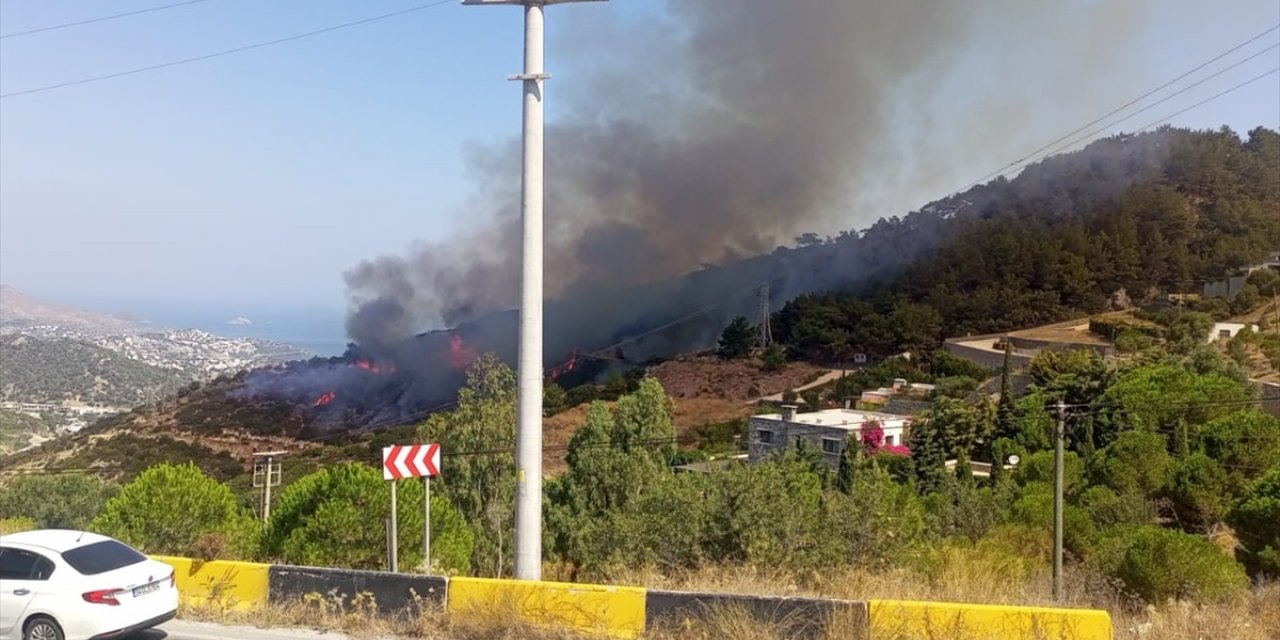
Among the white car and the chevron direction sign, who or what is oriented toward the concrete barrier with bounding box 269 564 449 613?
the chevron direction sign

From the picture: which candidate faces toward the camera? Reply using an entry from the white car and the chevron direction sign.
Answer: the chevron direction sign

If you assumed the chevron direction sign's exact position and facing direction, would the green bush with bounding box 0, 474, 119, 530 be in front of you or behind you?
behind

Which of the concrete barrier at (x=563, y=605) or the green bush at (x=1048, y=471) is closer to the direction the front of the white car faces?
the green bush

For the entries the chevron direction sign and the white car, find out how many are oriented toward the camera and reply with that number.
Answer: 1

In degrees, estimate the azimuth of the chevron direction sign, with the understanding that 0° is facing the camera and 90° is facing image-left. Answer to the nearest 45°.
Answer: approximately 0°

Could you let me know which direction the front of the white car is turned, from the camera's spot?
facing away from the viewer and to the left of the viewer

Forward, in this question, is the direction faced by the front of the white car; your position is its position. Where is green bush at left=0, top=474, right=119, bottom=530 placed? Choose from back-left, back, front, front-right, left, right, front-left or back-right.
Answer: front-right

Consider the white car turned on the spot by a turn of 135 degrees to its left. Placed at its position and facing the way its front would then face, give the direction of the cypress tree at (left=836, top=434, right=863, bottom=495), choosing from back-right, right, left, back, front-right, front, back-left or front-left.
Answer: back-left

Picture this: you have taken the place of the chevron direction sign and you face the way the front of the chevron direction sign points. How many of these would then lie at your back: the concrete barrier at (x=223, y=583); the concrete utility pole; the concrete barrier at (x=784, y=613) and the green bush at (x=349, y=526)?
1

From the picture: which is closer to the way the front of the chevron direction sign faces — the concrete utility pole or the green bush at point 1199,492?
the concrete utility pole

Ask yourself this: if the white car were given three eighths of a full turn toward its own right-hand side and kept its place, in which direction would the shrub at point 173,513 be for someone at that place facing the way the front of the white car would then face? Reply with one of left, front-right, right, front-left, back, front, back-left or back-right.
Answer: left

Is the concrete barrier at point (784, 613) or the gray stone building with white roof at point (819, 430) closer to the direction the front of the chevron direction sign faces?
the concrete barrier
